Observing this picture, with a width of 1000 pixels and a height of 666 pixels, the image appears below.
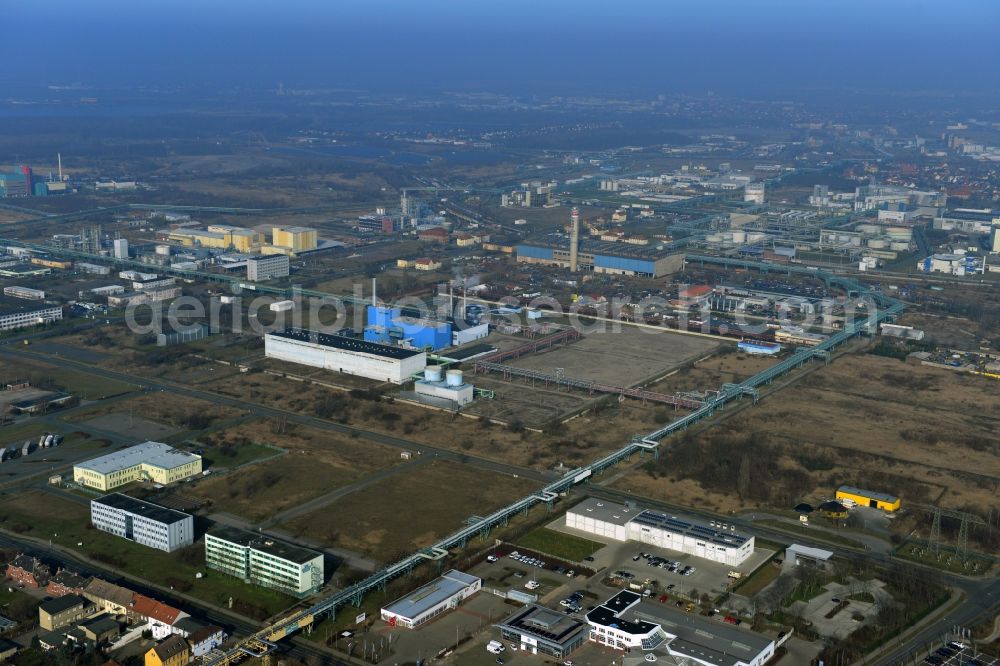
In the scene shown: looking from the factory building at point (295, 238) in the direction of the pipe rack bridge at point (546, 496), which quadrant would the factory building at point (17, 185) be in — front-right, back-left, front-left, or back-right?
back-right

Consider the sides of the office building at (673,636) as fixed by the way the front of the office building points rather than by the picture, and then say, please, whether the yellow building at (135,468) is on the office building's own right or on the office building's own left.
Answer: on the office building's own right

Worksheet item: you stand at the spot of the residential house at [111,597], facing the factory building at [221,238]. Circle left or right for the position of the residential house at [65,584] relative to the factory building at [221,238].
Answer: left

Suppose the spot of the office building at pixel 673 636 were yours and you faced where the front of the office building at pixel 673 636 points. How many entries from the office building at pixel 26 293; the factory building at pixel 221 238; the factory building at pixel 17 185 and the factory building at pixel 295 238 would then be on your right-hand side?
4

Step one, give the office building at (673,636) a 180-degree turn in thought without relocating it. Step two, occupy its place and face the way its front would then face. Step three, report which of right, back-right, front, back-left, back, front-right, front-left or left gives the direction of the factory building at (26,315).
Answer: left

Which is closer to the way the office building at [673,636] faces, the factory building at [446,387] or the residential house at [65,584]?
the residential house

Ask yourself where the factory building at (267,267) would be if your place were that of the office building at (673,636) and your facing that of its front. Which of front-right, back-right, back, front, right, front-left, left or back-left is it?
right

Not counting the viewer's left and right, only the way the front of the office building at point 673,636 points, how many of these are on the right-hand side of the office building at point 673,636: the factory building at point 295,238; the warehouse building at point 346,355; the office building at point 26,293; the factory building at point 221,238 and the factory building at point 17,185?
5

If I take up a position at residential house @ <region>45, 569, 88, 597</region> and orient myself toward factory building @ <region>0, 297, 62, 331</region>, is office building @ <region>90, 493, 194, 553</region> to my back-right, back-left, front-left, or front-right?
front-right

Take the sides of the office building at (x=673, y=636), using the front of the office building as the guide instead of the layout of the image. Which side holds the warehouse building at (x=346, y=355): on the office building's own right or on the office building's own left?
on the office building's own right

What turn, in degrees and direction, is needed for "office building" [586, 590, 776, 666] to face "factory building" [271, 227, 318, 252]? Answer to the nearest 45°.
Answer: approximately 90° to its right

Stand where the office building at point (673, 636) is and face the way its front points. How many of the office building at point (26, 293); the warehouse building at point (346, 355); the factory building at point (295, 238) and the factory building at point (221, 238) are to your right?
4

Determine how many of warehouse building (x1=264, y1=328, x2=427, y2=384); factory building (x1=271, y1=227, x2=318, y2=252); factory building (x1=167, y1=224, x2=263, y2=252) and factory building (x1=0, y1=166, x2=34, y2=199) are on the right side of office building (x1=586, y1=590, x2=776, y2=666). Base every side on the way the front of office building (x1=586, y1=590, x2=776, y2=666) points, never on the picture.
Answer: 4

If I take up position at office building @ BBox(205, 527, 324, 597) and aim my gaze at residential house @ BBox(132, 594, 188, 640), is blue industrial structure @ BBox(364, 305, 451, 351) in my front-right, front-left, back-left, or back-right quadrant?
back-right
